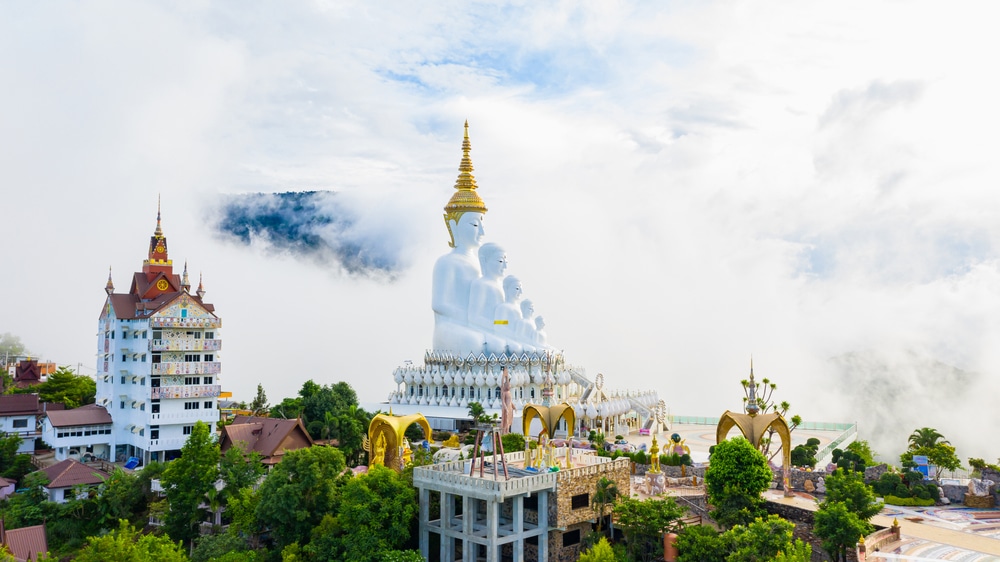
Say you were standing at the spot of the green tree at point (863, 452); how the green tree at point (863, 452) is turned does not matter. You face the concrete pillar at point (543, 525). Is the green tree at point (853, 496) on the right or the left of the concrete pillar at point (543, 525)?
left

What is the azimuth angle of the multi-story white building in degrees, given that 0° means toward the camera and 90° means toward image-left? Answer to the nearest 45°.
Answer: approximately 315°

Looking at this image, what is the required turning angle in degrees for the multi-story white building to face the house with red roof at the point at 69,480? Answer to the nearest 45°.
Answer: approximately 90° to its right

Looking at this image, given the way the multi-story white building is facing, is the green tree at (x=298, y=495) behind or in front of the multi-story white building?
in front

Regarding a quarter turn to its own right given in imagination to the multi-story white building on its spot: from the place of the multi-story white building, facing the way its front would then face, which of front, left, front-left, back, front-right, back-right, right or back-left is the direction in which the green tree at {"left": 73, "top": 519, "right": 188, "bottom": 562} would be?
front-left

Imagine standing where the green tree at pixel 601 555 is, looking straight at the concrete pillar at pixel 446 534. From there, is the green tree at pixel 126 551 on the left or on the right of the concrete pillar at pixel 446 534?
left

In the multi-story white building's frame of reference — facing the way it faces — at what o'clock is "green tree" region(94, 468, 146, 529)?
The green tree is roughly at 2 o'clock from the multi-story white building.
